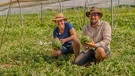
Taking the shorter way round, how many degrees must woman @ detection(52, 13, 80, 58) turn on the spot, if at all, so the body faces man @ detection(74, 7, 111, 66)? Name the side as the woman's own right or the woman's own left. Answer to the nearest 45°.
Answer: approximately 45° to the woman's own left

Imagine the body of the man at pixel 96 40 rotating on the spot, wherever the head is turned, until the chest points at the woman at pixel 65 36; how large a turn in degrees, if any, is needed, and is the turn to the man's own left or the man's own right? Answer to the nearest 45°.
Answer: approximately 90° to the man's own right

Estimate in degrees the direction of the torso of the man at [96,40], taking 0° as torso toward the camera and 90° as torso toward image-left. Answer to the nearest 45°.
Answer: approximately 45°

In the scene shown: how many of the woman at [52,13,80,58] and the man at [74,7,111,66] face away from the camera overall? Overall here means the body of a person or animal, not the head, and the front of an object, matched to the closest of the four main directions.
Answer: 0

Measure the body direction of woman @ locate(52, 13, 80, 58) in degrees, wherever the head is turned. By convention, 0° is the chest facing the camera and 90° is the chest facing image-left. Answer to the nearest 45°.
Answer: approximately 0°
